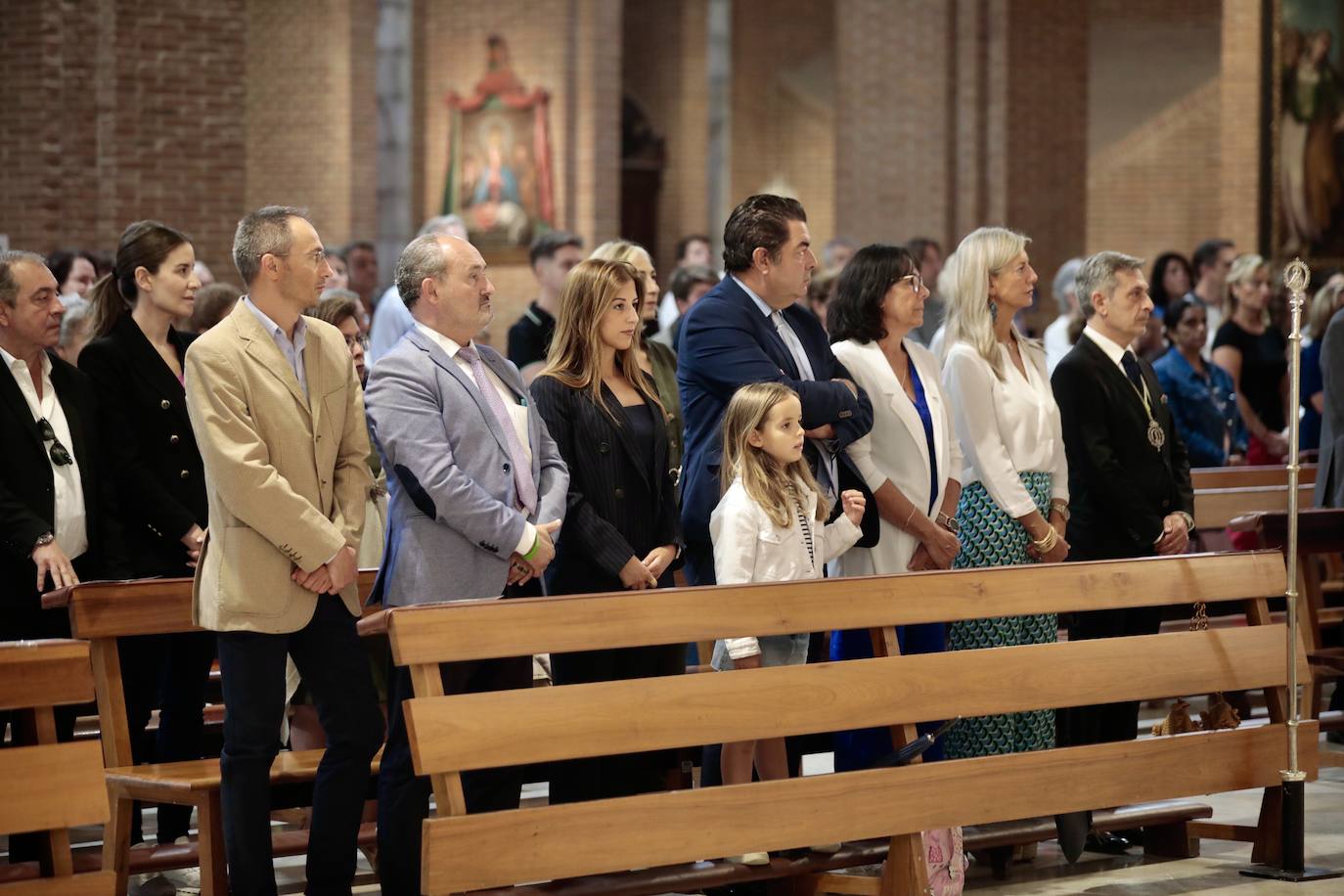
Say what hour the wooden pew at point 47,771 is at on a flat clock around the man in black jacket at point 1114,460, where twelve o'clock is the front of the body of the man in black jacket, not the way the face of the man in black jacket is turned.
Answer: The wooden pew is roughly at 3 o'clock from the man in black jacket.

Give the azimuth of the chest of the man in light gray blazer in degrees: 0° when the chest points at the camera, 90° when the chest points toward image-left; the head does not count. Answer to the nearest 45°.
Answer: approximately 315°

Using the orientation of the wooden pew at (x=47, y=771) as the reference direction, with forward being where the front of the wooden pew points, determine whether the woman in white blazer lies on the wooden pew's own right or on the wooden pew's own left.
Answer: on the wooden pew's own left

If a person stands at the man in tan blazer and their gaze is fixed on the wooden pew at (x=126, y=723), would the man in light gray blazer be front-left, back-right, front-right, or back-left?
back-right

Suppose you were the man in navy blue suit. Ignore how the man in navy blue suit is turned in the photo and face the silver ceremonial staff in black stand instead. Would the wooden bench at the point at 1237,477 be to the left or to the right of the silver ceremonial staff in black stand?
left

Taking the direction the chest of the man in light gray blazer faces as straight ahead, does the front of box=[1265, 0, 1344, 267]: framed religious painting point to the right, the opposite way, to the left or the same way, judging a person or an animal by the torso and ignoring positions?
to the right

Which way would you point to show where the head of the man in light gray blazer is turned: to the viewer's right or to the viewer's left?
to the viewer's right

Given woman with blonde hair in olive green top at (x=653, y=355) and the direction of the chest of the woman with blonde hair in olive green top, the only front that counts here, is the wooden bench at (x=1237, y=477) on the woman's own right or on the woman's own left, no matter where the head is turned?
on the woman's own left

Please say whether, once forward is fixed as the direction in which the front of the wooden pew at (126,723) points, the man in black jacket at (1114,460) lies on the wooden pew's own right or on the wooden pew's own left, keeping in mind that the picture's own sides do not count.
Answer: on the wooden pew's own left

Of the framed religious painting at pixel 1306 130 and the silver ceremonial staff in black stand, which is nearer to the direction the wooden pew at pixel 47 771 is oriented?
the silver ceremonial staff in black stand

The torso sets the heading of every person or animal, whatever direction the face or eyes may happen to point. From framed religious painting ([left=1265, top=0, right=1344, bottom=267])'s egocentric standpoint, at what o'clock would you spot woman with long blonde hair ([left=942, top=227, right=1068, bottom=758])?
The woman with long blonde hair is roughly at 12 o'clock from the framed religious painting.
